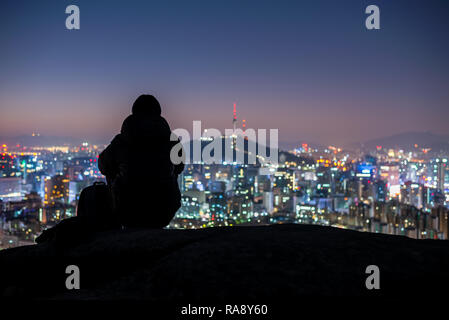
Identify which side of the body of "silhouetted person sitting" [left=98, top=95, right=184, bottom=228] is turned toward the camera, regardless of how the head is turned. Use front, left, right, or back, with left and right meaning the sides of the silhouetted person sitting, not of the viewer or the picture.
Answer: back

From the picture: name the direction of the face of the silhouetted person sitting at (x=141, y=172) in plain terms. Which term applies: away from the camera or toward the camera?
away from the camera
